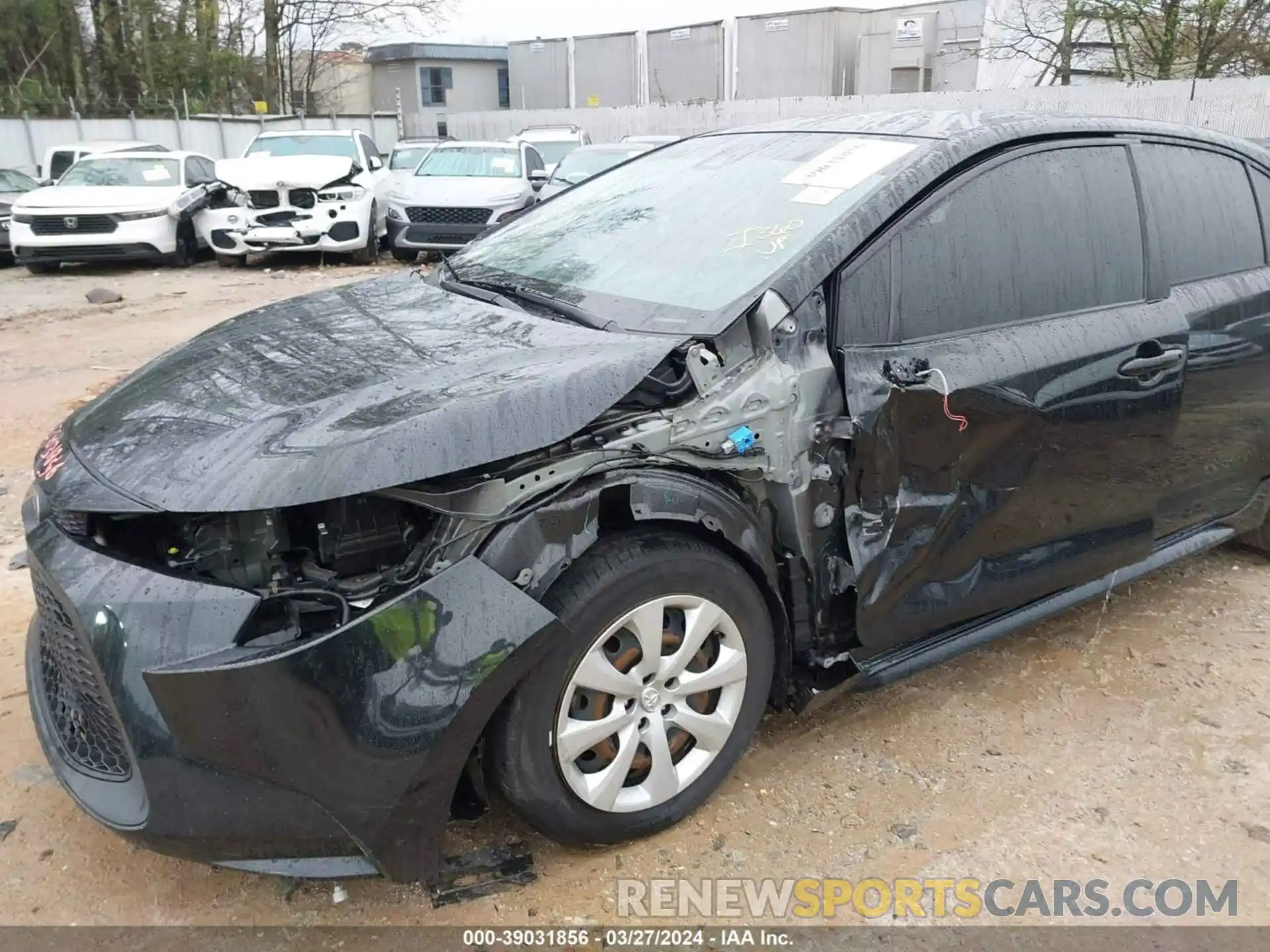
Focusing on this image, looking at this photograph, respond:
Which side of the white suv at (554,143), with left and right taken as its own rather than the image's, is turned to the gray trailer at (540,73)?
back

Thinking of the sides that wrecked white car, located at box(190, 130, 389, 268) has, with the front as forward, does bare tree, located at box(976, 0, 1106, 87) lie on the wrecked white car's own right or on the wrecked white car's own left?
on the wrecked white car's own left

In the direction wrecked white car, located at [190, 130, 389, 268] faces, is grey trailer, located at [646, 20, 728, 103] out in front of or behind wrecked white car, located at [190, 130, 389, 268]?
behind

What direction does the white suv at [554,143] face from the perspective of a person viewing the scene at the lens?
facing the viewer

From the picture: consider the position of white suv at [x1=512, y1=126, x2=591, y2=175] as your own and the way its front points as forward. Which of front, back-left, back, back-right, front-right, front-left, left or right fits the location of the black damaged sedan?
front

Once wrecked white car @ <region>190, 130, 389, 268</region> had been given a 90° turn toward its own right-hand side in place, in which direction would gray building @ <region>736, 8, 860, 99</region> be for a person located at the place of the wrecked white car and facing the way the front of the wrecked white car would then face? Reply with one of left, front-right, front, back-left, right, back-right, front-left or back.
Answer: back-right

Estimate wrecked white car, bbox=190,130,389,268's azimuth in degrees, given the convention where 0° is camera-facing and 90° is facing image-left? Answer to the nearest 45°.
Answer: approximately 0°

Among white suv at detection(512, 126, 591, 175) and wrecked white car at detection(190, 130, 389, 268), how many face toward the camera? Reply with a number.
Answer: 2

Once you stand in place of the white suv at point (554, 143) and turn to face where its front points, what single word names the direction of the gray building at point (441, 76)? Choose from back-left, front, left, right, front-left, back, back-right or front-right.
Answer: back

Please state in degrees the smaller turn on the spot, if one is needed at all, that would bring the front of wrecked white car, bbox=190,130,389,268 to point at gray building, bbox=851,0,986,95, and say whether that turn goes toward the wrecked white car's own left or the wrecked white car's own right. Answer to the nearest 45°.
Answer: approximately 135° to the wrecked white car's own left

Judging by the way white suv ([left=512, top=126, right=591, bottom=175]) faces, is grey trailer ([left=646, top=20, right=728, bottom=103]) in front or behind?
behind

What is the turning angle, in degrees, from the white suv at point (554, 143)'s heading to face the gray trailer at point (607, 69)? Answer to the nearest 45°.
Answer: approximately 180°

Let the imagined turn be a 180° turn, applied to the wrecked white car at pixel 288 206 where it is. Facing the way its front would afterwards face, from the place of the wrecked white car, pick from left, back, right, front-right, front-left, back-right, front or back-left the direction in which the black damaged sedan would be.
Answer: back
